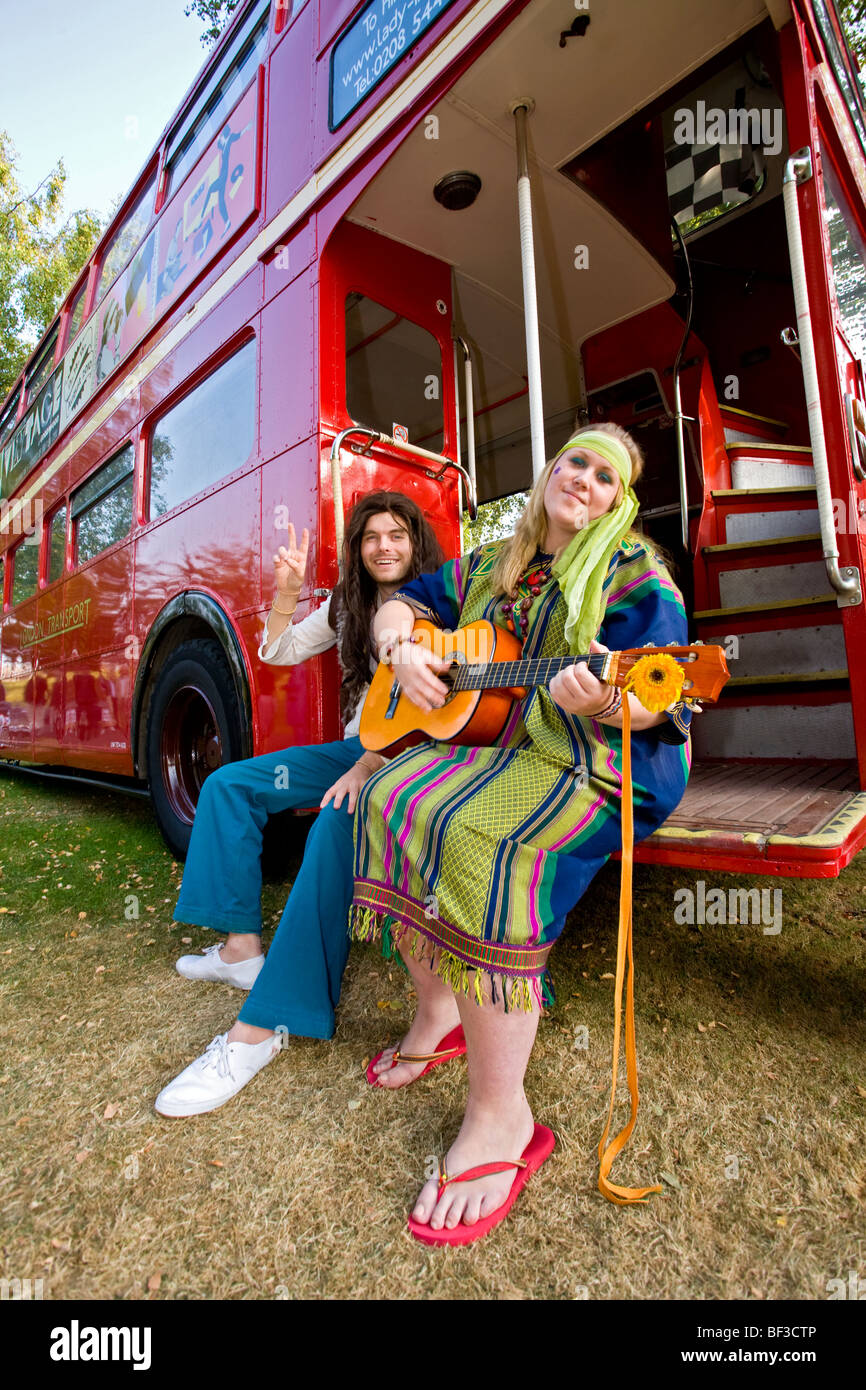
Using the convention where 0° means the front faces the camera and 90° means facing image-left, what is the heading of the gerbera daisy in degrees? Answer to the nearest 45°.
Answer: approximately 0°

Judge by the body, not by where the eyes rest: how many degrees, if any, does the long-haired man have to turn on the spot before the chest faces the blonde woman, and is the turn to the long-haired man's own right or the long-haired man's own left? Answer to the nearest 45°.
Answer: approximately 90° to the long-haired man's own left

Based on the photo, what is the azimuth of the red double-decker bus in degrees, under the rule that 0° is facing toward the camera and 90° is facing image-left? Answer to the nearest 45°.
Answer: approximately 135°

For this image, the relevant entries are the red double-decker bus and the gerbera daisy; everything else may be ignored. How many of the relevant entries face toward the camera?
1

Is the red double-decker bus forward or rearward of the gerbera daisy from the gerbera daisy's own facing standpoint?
rearward

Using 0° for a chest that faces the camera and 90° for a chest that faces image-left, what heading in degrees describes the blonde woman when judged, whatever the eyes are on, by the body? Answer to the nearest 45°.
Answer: approximately 45°

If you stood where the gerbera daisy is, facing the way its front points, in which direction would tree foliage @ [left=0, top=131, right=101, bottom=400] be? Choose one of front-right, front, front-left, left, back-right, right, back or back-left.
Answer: back-right

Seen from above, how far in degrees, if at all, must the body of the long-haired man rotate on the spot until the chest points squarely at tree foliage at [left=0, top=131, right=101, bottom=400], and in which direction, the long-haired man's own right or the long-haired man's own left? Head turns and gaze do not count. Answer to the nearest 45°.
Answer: approximately 135° to the long-haired man's own right

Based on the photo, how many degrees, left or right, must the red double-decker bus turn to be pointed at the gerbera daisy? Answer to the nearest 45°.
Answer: approximately 135° to its left

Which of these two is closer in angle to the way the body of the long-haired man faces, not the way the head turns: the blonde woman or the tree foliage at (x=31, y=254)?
the blonde woman
